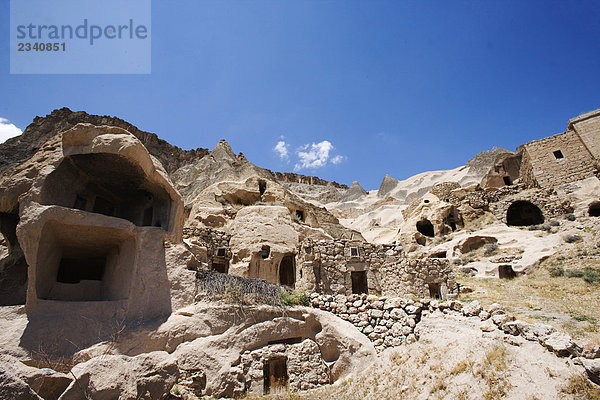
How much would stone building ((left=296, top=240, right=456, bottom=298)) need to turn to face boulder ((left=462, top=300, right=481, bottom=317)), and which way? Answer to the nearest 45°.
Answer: approximately 45° to its left

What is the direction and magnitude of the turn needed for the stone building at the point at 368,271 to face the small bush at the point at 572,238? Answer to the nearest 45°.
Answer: approximately 135° to its left

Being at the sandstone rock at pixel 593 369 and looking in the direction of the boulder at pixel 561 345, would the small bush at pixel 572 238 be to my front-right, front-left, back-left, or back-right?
front-right

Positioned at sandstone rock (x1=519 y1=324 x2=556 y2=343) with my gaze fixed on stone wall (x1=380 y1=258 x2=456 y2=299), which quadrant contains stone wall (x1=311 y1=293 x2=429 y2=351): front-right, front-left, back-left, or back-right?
front-left

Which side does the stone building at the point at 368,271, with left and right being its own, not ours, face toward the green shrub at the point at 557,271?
left

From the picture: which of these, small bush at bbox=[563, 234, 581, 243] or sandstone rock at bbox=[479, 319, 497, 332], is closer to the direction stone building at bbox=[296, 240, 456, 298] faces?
the sandstone rock

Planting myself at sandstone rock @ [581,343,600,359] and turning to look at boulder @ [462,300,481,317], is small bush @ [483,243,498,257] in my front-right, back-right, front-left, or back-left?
front-right

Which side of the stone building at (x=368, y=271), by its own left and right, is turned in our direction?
front

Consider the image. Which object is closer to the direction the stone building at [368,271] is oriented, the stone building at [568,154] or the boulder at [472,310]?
the boulder

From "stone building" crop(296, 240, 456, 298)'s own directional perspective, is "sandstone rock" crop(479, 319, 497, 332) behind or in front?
in front

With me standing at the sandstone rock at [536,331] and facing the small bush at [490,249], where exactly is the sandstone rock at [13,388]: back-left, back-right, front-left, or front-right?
back-left

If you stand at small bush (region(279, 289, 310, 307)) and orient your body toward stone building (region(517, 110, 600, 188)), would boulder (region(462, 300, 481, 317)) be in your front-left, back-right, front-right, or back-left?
front-right

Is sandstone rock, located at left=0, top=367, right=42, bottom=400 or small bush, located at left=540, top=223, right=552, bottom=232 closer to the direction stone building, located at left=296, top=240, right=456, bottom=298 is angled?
the sandstone rock

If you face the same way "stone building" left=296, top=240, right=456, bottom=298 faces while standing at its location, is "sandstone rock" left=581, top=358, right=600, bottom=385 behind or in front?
in front

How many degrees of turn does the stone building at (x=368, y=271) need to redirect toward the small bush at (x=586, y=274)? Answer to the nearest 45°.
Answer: approximately 90° to its left
